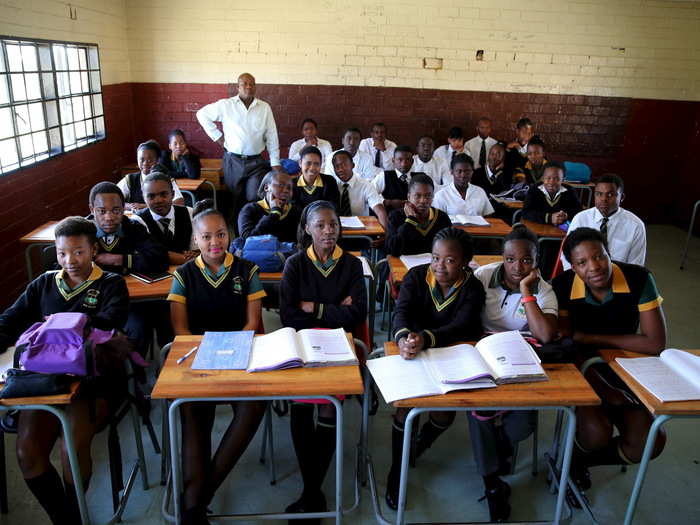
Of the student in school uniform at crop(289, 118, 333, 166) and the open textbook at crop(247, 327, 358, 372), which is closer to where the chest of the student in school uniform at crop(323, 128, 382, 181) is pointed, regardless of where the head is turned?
the open textbook

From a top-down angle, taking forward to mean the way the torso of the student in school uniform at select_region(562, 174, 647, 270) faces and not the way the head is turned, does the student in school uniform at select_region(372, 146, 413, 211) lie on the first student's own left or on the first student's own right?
on the first student's own right

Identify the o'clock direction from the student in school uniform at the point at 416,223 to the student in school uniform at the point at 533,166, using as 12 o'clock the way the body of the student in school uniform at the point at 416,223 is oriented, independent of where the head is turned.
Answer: the student in school uniform at the point at 533,166 is roughly at 7 o'clock from the student in school uniform at the point at 416,223.

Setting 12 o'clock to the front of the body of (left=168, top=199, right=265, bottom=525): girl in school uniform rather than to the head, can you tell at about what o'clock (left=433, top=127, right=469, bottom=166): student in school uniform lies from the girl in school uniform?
The student in school uniform is roughly at 7 o'clock from the girl in school uniform.

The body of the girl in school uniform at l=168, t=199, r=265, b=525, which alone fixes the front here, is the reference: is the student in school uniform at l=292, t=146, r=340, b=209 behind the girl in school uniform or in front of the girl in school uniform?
behind

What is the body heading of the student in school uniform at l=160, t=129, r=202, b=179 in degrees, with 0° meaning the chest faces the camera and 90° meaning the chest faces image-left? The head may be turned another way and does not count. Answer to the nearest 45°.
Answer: approximately 0°
